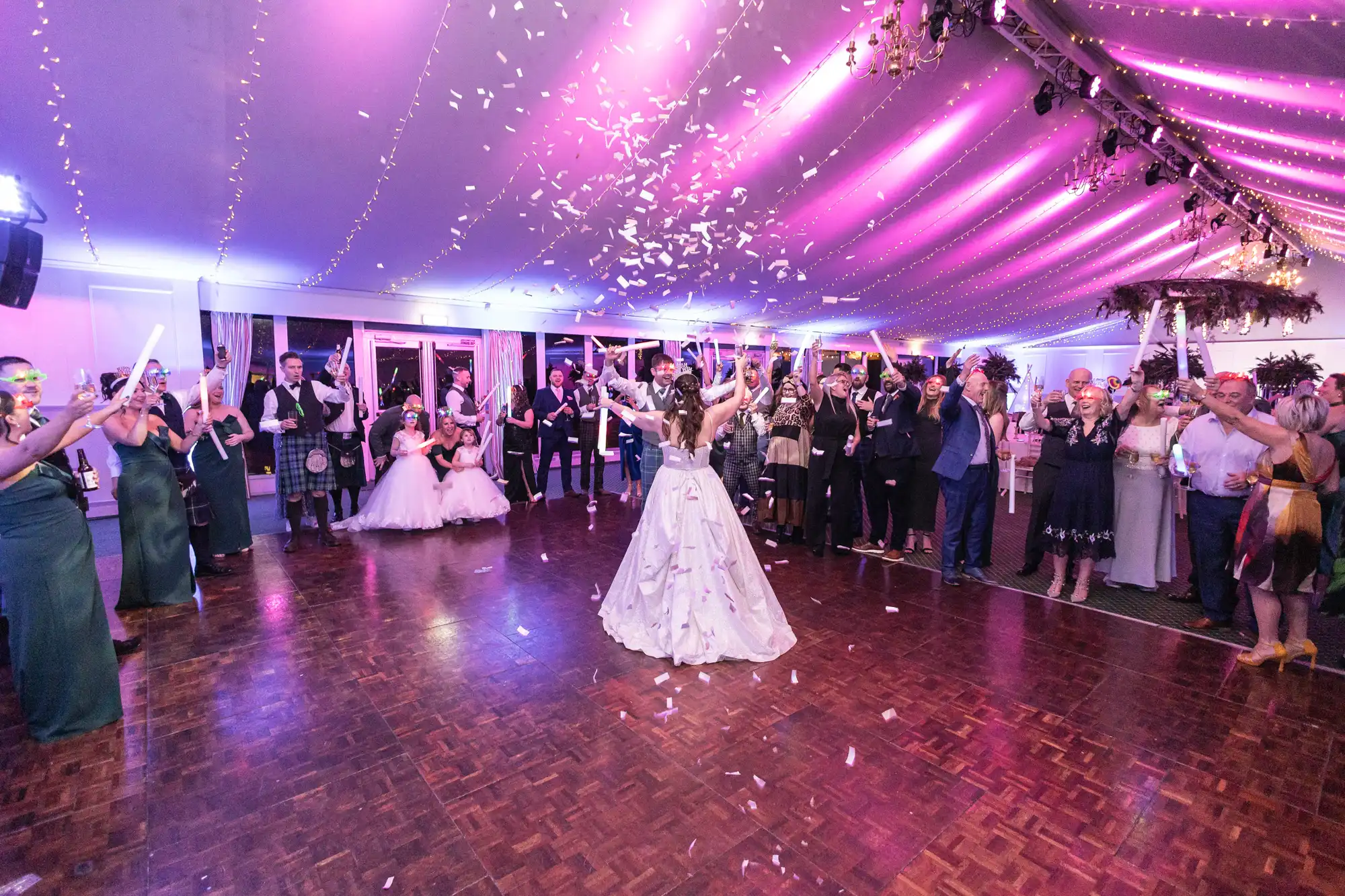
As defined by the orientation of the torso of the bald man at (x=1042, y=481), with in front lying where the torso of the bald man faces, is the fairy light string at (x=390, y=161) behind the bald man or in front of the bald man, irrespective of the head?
in front

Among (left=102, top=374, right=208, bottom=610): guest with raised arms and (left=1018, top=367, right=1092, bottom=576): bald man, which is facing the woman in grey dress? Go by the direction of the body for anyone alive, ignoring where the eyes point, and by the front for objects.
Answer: the guest with raised arms

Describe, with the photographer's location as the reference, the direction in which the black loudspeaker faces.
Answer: facing the viewer and to the right of the viewer

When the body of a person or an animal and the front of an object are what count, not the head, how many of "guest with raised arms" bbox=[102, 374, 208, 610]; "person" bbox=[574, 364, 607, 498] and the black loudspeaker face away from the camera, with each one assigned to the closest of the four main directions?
0

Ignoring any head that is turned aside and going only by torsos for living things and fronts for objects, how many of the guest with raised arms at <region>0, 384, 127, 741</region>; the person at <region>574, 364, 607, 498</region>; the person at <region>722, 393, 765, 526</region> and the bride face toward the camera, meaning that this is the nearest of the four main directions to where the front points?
2

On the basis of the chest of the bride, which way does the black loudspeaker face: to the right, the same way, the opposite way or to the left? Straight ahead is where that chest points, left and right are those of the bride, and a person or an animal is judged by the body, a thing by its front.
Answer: to the right

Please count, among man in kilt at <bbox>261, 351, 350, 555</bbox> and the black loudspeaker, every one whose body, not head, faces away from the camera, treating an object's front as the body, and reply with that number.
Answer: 0

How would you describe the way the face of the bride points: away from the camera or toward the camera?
away from the camera

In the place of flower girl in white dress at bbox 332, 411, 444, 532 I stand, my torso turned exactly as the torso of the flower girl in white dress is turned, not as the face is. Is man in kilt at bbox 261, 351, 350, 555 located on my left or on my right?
on my right

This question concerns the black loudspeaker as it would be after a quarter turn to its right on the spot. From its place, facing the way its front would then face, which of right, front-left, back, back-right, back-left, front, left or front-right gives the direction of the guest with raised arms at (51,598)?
front-left

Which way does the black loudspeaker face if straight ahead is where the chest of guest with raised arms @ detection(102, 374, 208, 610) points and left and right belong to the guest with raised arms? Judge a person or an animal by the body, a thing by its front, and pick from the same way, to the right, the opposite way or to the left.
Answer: the same way

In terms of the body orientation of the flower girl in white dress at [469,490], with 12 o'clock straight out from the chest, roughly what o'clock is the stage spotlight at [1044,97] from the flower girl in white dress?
The stage spotlight is roughly at 10 o'clock from the flower girl in white dress.

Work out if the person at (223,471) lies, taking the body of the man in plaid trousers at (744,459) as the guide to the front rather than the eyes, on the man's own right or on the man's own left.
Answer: on the man's own right

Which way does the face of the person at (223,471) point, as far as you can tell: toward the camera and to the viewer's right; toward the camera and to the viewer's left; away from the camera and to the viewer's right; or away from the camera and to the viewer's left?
toward the camera and to the viewer's right

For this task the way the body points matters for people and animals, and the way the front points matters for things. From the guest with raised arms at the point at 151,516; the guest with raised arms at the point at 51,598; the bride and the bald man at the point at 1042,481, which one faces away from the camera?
the bride

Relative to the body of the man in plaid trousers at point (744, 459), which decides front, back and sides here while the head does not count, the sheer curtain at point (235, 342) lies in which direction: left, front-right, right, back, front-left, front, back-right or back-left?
right

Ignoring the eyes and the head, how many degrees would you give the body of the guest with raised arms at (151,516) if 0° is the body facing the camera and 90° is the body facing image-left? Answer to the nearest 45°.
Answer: approximately 315°

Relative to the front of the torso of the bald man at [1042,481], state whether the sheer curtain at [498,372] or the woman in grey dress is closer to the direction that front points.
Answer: the sheer curtain

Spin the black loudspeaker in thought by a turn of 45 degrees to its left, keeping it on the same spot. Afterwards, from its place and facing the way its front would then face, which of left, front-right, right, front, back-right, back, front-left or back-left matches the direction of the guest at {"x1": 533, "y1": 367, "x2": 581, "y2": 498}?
front

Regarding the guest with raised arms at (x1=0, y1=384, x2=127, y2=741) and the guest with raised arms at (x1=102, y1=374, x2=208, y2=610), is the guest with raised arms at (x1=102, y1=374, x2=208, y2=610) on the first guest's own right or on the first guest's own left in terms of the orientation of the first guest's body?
on the first guest's own left
